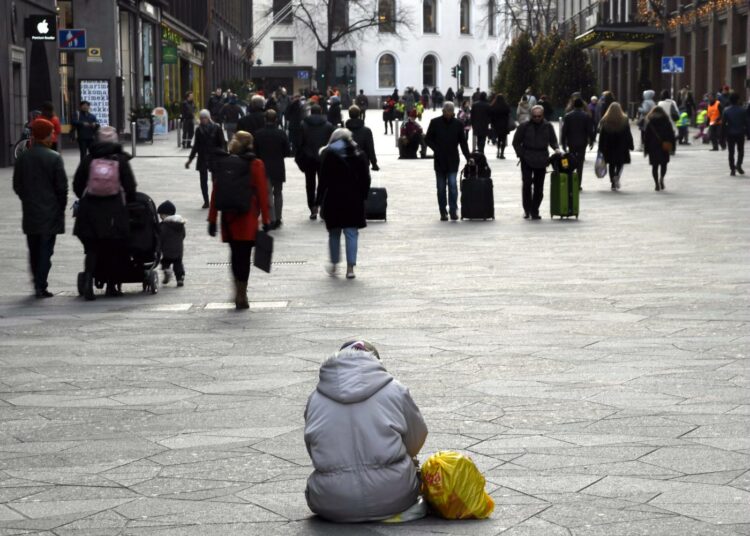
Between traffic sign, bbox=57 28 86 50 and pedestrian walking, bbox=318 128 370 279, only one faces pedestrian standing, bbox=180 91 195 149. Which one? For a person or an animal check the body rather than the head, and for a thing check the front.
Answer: pedestrian walking, bbox=318 128 370 279

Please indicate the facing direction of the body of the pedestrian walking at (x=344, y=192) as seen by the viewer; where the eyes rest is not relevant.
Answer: away from the camera

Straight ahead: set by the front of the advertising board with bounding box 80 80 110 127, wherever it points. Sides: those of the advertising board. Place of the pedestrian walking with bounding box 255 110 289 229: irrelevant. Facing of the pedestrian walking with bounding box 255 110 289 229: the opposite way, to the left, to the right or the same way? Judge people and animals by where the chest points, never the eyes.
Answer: the opposite way

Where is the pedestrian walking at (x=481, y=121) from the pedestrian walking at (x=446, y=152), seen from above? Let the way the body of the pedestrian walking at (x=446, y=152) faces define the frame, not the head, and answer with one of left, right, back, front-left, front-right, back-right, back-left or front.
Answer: back

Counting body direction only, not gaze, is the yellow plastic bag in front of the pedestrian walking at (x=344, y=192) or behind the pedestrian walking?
behind

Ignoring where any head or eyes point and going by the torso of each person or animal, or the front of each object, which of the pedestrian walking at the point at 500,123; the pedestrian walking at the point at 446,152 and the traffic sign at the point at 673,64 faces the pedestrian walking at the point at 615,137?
the traffic sign

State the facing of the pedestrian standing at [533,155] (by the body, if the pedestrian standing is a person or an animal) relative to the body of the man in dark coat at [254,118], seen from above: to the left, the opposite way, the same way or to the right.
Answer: the opposite way

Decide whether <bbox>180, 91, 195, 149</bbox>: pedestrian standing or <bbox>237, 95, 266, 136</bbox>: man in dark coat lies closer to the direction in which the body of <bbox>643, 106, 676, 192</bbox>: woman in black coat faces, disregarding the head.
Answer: the pedestrian standing
